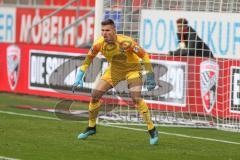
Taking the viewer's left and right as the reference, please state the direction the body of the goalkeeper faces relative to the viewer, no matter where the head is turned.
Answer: facing the viewer and to the left of the viewer

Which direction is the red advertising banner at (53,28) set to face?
toward the camera

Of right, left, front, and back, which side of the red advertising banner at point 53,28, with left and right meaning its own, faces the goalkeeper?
front

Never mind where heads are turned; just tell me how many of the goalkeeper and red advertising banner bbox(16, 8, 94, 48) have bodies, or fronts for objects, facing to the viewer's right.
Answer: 0

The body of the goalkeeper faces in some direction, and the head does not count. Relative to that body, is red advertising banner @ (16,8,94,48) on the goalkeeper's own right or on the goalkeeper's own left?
on the goalkeeper's own right

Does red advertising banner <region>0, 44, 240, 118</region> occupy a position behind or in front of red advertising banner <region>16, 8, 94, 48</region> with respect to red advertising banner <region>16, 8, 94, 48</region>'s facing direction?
in front

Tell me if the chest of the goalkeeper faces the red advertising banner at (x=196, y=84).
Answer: no
